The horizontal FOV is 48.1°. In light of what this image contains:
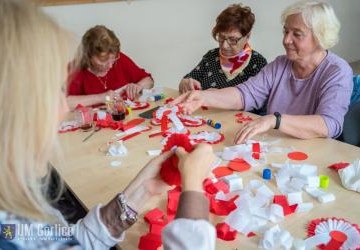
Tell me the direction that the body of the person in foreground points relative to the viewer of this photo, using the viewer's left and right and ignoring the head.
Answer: facing away from the viewer and to the right of the viewer

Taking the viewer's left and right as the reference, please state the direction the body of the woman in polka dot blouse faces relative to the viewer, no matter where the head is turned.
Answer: facing the viewer and to the left of the viewer

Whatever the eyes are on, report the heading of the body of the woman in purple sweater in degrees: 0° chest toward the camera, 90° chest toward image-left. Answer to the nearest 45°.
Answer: approximately 45°

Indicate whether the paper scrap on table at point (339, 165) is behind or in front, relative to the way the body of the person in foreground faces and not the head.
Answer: in front

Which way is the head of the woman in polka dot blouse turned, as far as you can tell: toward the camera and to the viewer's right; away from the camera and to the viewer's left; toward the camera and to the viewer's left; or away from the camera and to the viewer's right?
toward the camera and to the viewer's left

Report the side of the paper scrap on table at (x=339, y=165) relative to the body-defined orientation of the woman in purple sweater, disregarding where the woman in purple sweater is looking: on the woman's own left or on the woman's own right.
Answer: on the woman's own left

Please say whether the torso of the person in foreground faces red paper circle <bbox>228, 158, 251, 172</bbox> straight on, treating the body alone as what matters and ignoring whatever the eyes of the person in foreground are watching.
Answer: yes

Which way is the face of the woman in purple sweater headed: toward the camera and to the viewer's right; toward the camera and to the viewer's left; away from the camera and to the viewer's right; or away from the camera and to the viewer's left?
toward the camera and to the viewer's left

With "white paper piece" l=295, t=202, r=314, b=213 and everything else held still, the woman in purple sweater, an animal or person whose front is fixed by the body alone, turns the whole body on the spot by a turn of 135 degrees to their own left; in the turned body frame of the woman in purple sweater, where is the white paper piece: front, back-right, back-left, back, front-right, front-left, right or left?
right

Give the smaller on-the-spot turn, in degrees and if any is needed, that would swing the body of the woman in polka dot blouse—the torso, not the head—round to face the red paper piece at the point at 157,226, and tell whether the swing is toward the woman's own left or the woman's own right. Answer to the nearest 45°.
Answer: approximately 45° to the woman's own left

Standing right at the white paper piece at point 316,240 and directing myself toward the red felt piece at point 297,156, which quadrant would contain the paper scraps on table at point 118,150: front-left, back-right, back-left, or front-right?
front-left

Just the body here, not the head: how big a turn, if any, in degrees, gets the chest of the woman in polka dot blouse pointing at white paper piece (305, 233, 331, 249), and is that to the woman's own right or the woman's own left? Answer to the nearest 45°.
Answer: approximately 45° to the woman's own left

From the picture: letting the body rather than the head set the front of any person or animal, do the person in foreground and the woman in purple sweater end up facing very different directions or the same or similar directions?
very different directions

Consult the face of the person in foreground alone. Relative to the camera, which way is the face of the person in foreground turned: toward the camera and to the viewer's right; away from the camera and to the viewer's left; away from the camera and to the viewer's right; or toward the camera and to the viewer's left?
away from the camera and to the viewer's right

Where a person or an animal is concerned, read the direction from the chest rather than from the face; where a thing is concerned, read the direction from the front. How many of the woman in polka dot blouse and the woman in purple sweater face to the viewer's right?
0
